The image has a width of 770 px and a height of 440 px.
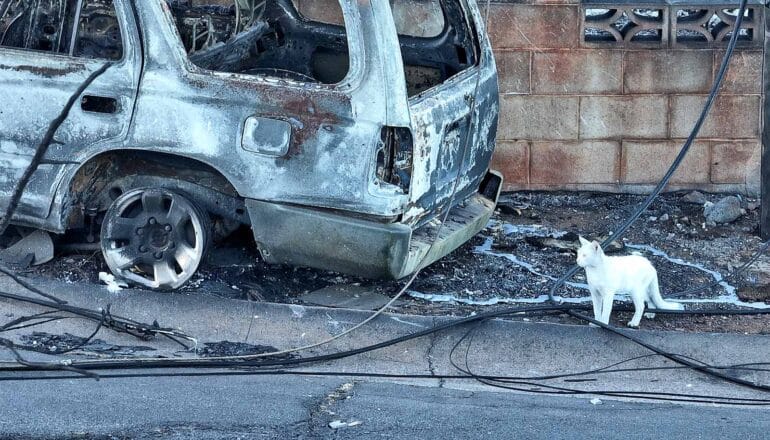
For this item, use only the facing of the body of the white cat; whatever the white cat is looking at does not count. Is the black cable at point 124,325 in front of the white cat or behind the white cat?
in front

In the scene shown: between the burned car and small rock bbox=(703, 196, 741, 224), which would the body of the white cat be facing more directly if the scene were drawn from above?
the burned car

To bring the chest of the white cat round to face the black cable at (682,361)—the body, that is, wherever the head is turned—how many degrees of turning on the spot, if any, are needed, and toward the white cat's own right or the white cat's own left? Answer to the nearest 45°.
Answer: approximately 180°

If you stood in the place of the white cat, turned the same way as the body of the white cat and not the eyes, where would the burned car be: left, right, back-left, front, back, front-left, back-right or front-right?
front

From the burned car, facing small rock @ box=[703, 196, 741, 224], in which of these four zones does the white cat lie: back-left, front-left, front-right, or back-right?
front-right

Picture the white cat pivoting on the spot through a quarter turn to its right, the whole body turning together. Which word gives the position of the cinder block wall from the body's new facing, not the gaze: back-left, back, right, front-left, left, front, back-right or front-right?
front

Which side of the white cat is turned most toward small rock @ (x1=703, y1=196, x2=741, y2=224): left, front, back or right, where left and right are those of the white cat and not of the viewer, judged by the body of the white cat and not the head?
right

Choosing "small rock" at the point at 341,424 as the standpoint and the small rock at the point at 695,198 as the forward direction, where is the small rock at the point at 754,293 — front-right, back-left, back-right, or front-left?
front-right

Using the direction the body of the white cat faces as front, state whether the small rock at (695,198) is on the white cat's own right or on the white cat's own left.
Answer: on the white cat's own right

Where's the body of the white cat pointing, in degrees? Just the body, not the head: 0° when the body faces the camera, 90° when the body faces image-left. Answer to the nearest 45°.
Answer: approximately 90°
